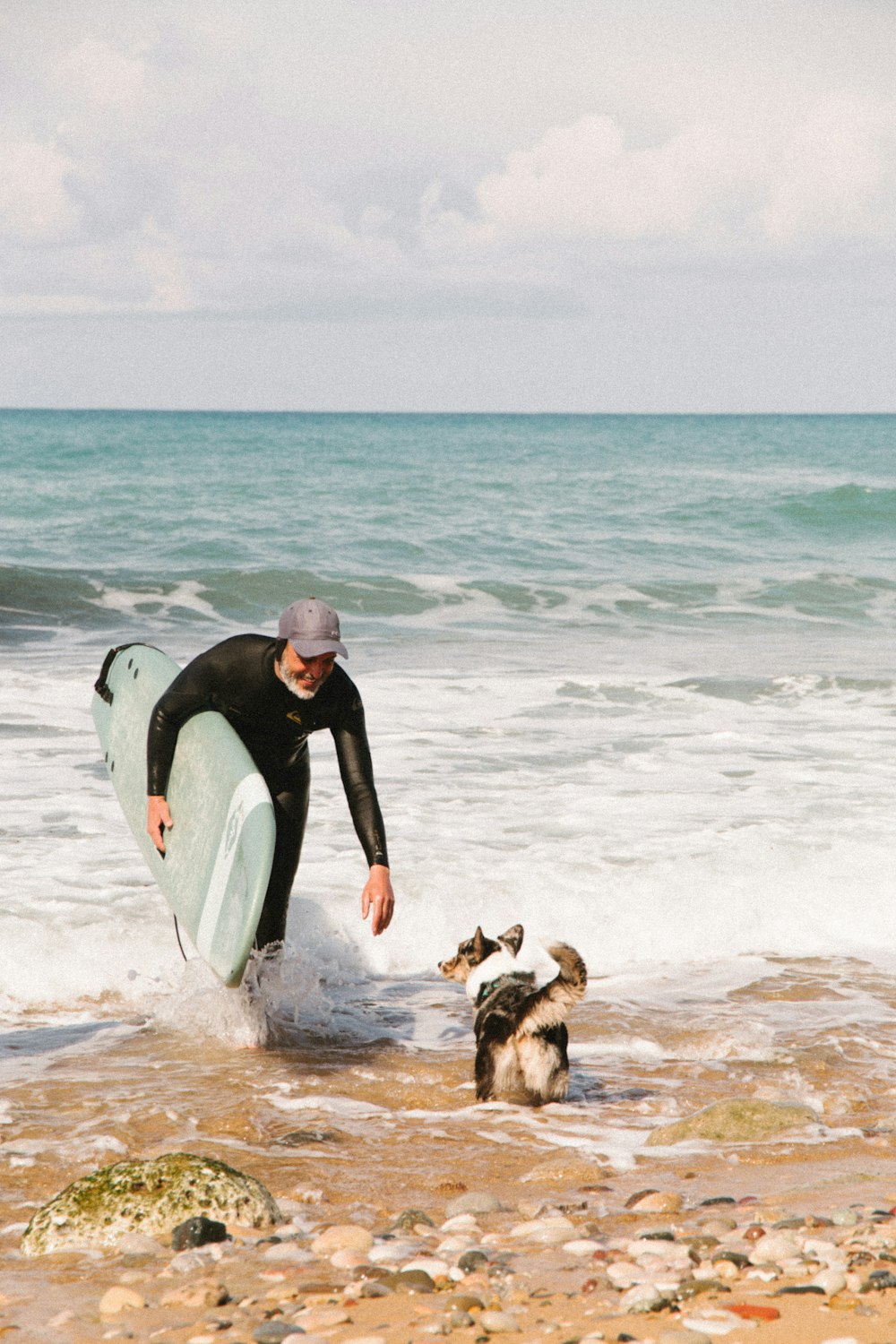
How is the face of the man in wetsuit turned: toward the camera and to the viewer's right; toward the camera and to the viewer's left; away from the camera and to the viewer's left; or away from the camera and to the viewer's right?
toward the camera and to the viewer's right

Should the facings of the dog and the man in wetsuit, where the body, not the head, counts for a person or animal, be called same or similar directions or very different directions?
very different directions

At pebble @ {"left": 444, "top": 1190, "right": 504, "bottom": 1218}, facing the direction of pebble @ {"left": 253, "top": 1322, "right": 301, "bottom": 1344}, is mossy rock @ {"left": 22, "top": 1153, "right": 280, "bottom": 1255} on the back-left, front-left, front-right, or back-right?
front-right

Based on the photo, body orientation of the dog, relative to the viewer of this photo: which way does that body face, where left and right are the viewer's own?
facing away from the viewer and to the left of the viewer

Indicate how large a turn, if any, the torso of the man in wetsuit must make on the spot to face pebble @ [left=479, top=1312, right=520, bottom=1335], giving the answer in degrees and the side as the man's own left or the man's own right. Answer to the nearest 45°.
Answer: approximately 45° to the man's own right

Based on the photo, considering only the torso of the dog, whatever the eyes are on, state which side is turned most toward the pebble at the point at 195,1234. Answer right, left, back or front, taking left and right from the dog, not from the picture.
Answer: left

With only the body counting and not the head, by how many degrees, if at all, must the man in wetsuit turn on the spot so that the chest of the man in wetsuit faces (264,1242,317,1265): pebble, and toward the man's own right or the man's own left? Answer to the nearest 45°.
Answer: approximately 45° to the man's own right

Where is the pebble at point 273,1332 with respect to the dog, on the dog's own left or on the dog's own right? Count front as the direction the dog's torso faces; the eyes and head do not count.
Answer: on the dog's own left

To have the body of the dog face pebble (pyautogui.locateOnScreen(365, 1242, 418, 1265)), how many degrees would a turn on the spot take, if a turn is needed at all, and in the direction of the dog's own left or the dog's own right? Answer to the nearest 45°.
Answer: approximately 135° to the dog's own left

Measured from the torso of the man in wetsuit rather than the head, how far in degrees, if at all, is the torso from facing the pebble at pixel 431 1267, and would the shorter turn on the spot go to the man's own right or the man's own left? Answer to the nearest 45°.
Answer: approximately 45° to the man's own right
